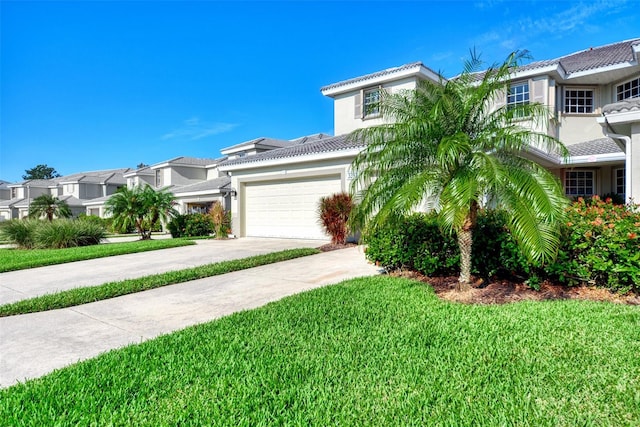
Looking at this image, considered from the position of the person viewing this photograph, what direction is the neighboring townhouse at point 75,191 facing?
facing the viewer and to the left of the viewer

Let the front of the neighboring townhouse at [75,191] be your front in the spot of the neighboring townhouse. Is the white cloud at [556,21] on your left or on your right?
on your left

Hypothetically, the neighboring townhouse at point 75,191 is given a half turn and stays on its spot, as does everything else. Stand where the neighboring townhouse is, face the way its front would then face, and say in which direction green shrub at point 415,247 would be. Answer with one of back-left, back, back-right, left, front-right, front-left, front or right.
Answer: back-right

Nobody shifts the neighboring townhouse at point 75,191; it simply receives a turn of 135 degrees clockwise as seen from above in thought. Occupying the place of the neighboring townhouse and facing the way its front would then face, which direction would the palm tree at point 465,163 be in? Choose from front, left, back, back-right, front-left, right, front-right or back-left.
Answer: back

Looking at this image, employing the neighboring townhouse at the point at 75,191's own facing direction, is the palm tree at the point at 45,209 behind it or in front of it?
in front

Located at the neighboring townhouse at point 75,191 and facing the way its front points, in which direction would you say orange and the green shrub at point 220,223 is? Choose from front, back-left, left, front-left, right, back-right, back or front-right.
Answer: front-left

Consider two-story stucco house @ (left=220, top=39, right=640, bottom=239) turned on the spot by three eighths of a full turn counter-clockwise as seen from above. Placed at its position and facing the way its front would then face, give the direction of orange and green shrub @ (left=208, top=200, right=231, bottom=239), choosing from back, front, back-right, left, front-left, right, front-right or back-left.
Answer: back

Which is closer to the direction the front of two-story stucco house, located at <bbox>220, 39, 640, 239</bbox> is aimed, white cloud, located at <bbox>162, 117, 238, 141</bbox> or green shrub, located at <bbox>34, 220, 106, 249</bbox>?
the green shrub

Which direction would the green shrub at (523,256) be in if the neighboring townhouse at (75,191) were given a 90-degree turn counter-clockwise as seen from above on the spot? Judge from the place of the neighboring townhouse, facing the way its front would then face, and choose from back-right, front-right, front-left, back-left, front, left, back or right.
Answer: front-right

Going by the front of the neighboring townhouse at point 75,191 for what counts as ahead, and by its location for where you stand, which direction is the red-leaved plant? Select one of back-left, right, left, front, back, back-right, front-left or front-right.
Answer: front-left
